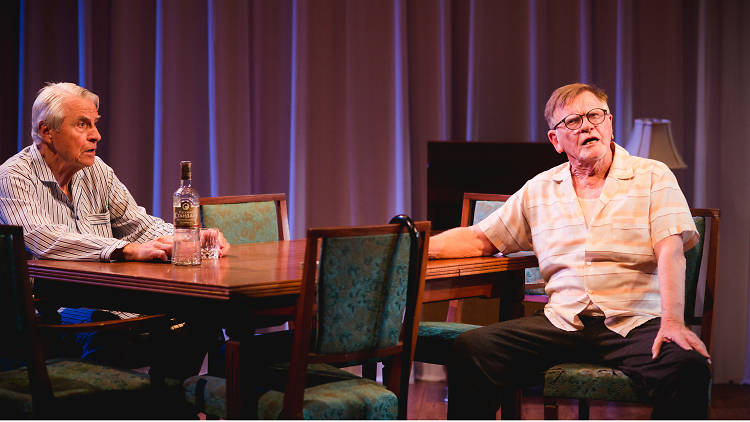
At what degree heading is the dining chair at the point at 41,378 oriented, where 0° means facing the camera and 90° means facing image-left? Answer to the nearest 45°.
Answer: approximately 225°

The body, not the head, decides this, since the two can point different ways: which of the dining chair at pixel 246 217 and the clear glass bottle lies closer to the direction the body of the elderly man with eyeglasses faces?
the clear glass bottle

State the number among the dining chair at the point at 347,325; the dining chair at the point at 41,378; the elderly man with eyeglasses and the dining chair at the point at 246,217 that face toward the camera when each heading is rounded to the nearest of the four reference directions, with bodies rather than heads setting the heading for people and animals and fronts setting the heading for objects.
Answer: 2

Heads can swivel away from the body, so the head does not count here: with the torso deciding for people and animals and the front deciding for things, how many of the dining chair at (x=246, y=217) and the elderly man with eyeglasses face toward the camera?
2

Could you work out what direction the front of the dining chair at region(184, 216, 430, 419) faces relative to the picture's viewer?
facing away from the viewer and to the left of the viewer

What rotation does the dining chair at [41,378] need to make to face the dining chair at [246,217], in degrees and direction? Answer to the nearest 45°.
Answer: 0° — it already faces it
